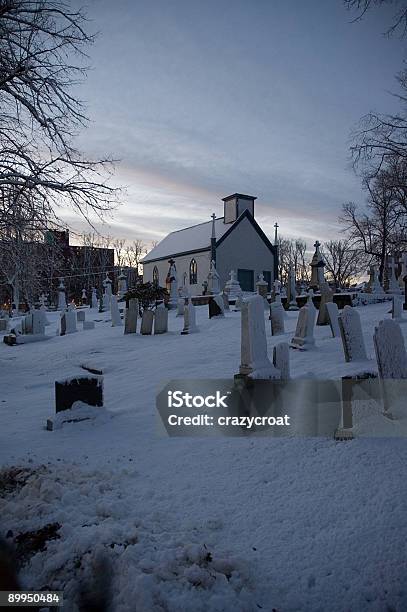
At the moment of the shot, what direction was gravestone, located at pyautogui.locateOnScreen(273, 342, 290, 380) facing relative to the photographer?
facing the viewer and to the right of the viewer

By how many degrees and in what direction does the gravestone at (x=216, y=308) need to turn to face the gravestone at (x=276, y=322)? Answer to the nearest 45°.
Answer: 0° — it already faces it

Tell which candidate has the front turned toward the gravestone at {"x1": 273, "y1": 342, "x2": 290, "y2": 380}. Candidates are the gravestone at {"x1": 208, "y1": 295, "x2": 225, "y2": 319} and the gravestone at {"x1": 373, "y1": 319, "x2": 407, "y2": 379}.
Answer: the gravestone at {"x1": 208, "y1": 295, "x2": 225, "y2": 319}

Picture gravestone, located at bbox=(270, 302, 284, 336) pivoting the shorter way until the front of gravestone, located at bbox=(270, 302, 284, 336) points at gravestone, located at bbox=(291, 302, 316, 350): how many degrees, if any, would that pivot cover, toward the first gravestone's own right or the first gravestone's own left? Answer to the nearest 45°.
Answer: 0° — it already faces it

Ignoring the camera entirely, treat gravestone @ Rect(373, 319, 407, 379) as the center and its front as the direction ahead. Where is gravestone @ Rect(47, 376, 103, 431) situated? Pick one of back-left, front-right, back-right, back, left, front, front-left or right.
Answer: right

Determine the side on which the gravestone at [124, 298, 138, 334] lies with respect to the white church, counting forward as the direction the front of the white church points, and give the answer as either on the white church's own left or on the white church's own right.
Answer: on the white church's own right

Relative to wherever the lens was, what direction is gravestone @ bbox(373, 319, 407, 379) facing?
facing the viewer

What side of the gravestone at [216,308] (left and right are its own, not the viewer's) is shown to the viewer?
front

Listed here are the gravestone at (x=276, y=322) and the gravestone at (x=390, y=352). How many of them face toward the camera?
2

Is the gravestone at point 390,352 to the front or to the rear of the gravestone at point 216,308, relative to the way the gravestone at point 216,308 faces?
to the front
